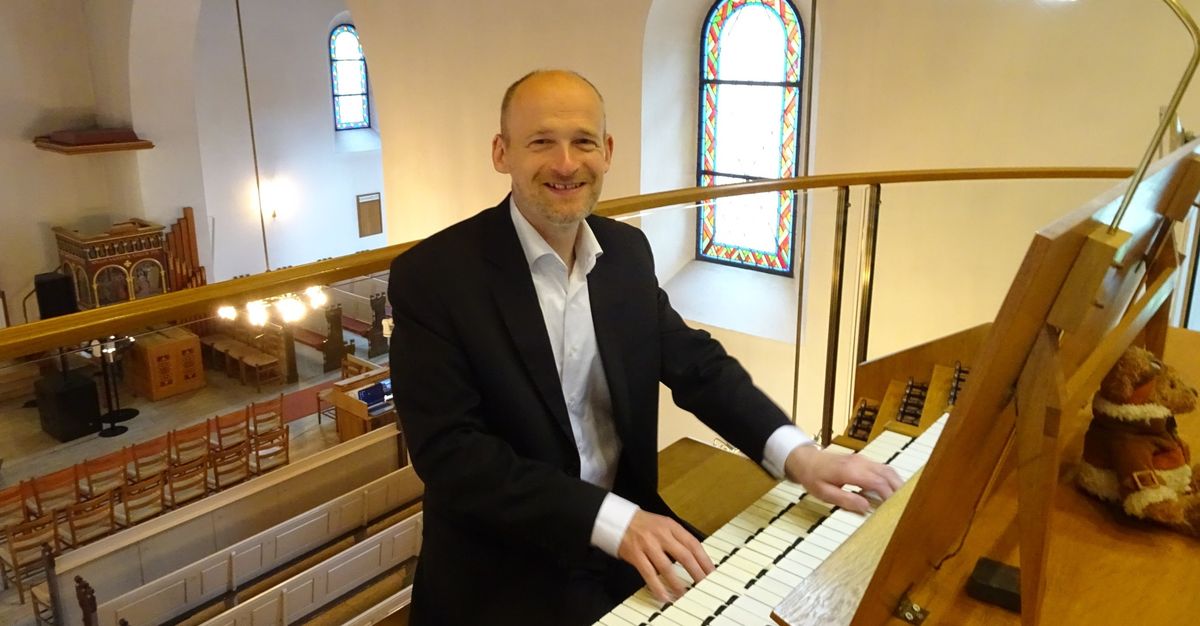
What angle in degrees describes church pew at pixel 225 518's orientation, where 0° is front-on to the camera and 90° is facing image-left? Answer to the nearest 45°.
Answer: approximately 135°

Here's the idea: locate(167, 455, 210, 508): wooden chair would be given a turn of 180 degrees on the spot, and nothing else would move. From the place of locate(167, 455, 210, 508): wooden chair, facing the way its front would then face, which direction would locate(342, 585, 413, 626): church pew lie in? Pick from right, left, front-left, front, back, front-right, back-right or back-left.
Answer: front

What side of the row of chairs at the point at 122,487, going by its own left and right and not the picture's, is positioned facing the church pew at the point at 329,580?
back

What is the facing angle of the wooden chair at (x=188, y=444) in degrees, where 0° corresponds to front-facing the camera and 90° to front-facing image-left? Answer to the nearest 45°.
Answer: approximately 135°

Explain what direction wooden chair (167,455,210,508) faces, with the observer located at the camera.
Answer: facing away from the viewer and to the left of the viewer

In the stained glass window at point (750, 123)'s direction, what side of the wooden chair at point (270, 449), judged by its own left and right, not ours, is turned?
right

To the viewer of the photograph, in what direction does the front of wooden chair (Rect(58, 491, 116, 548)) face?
facing away from the viewer and to the left of the viewer

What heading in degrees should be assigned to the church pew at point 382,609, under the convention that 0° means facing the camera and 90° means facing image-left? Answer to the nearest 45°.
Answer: approximately 135°

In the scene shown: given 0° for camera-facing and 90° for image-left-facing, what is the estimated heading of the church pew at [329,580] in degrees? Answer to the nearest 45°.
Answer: approximately 135°

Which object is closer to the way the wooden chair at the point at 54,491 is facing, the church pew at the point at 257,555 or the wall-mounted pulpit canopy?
the wall-mounted pulpit canopy

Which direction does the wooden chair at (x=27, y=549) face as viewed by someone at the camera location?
facing away from the viewer and to the left of the viewer

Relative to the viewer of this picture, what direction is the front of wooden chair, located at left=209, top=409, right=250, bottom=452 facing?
facing away from the viewer and to the left of the viewer
